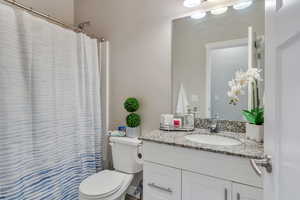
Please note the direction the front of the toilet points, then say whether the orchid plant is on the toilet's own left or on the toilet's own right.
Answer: on the toilet's own left

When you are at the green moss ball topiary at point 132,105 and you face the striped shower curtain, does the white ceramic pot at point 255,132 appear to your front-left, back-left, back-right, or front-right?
back-left

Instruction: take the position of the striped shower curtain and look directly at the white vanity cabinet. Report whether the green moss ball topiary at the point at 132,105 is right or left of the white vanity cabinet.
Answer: left

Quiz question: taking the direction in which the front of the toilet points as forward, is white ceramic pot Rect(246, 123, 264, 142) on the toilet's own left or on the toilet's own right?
on the toilet's own left

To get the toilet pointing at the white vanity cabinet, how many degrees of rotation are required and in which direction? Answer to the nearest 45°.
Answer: approximately 90° to its left

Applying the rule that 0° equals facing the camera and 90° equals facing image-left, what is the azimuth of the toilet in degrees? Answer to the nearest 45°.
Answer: approximately 45°
